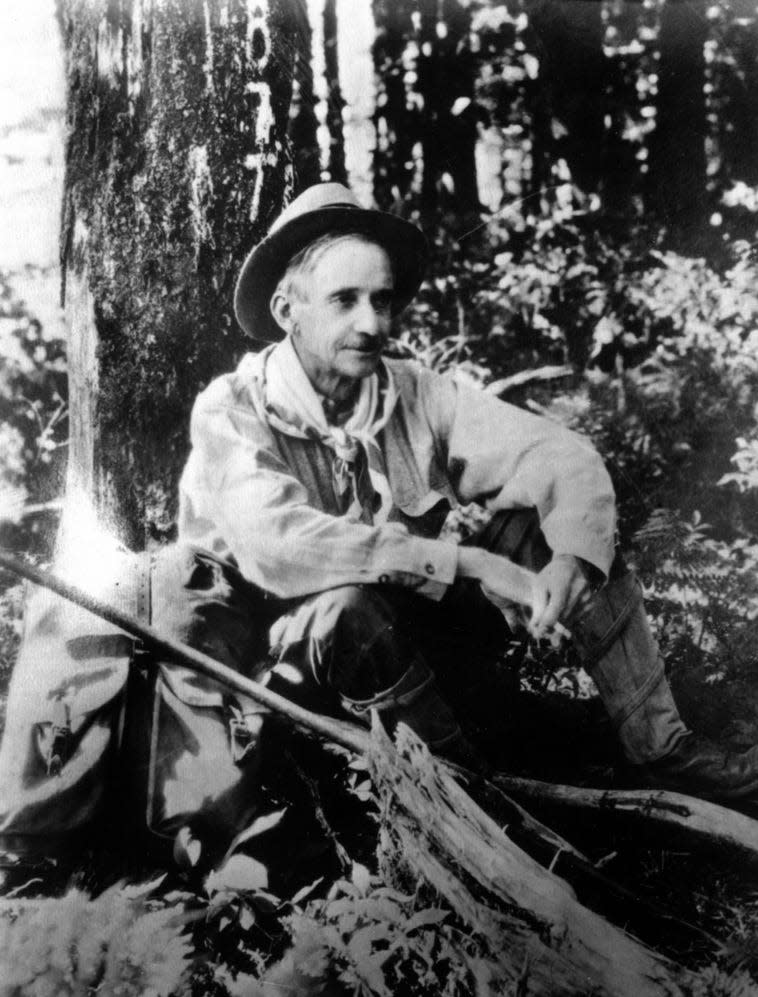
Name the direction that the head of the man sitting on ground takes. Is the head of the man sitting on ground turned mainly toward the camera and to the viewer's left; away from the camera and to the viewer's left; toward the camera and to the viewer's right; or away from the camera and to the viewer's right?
toward the camera and to the viewer's right

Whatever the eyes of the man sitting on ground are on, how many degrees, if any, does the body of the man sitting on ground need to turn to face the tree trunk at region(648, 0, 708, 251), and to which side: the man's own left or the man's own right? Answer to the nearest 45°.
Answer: approximately 90° to the man's own left

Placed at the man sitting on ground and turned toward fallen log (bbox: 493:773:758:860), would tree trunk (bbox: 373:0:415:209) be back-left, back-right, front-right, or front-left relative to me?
back-left

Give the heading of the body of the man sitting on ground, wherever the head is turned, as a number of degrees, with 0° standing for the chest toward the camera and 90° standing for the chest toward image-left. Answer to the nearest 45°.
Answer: approximately 315°
